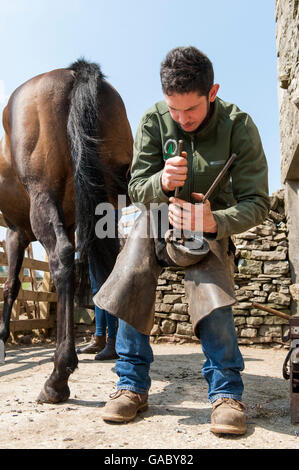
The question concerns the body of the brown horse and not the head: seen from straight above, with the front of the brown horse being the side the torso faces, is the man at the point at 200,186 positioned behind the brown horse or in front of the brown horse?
behind

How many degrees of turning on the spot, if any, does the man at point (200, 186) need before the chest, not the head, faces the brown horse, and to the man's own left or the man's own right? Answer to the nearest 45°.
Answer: approximately 135° to the man's own right

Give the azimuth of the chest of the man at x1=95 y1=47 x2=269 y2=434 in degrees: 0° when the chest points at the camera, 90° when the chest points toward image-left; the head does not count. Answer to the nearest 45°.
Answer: approximately 0°

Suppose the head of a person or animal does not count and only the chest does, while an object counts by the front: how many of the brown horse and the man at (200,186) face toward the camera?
1

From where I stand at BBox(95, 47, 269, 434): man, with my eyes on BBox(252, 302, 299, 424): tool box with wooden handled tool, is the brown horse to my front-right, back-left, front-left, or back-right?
back-left

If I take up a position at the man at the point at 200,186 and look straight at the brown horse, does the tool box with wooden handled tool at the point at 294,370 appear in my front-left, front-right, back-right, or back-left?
back-right
